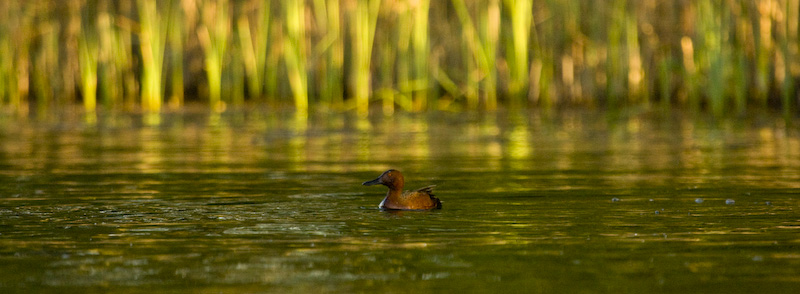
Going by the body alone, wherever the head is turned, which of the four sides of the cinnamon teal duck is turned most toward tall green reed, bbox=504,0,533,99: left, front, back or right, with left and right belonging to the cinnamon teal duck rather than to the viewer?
right

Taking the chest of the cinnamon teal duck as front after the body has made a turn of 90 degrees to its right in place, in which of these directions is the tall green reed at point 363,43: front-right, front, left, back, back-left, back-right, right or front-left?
front

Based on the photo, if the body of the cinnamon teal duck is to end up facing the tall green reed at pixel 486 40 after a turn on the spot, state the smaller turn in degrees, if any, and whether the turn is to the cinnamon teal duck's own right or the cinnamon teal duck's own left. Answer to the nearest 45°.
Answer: approximately 90° to the cinnamon teal duck's own right

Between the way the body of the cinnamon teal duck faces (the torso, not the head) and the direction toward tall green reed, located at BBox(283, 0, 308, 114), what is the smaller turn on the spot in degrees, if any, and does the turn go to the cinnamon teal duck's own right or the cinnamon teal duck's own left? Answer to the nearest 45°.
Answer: approximately 90° to the cinnamon teal duck's own right

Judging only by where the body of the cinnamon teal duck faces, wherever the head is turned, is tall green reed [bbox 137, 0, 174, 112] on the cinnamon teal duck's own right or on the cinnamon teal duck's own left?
on the cinnamon teal duck's own right

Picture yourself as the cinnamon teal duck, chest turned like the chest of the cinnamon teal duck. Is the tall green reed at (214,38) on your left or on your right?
on your right

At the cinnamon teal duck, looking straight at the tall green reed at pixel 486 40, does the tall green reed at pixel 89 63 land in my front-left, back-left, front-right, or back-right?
front-left

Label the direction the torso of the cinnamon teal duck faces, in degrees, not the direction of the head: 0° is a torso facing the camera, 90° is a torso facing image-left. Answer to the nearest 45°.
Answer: approximately 90°

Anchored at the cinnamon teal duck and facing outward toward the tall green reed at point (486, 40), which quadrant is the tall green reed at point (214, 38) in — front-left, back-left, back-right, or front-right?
front-left
